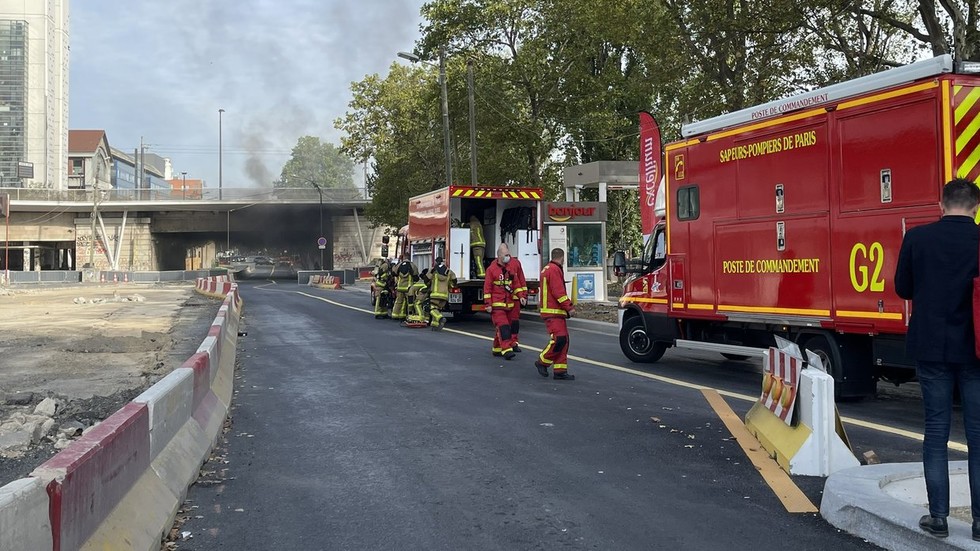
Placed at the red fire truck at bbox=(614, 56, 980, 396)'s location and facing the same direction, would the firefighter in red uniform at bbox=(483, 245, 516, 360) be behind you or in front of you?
in front

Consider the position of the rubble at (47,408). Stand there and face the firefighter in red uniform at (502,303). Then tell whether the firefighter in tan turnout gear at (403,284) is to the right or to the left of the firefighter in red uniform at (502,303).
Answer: left

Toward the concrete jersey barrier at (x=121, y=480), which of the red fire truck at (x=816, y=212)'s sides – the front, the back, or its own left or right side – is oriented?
left

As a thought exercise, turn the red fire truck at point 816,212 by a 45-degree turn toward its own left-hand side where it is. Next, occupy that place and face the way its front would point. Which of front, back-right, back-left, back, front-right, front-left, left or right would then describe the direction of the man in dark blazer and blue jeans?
left

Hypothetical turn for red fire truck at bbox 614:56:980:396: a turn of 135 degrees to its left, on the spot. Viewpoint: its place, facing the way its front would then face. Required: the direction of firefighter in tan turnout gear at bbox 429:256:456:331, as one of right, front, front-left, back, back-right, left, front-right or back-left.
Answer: back-right

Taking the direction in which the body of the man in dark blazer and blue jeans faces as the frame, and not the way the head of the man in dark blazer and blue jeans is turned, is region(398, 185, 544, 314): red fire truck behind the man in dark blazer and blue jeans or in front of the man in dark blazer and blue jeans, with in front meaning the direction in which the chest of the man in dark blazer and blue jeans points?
in front

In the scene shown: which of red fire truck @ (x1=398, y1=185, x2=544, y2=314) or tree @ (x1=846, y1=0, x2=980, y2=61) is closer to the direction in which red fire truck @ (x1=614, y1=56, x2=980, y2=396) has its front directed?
the red fire truck

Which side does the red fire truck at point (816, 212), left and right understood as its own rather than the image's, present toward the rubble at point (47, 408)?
left

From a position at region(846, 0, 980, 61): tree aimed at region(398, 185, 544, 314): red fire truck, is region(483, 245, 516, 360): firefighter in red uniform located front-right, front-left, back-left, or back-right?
front-left

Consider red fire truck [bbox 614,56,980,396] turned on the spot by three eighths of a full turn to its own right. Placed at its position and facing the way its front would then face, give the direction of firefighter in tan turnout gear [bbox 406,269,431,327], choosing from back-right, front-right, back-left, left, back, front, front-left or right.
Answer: back-left

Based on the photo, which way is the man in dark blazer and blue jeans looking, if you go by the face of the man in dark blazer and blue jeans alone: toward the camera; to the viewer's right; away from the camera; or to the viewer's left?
away from the camera

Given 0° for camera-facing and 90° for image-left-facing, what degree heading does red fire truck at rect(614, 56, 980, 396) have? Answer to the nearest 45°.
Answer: approximately 135°

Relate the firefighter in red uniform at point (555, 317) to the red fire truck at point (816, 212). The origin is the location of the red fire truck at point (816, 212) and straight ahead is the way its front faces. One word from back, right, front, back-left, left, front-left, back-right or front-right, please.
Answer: front-left

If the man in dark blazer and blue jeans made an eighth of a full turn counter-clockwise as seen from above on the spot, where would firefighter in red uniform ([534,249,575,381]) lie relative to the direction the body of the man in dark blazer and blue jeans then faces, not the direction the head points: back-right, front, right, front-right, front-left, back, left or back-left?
front

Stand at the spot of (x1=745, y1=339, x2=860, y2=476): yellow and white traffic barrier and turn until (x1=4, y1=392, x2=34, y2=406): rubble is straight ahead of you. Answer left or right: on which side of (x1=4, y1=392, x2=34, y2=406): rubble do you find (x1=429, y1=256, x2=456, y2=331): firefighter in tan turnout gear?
right

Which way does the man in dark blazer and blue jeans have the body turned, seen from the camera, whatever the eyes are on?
away from the camera
